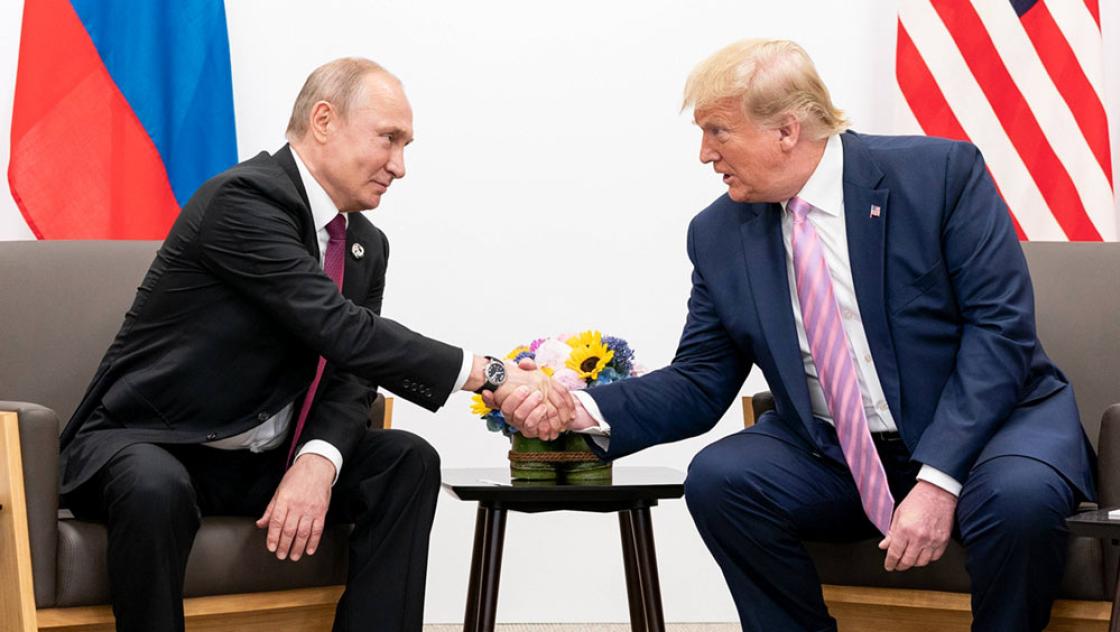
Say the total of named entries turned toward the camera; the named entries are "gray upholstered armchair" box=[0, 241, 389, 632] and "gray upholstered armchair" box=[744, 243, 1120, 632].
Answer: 2

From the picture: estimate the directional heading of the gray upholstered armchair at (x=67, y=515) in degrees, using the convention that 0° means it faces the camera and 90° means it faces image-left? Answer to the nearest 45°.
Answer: approximately 0°

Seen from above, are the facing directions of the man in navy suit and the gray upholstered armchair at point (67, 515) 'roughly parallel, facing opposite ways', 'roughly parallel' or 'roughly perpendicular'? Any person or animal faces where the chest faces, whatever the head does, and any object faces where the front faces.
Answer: roughly perpendicular

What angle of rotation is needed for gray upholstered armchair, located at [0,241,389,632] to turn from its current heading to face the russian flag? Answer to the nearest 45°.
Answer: approximately 180°

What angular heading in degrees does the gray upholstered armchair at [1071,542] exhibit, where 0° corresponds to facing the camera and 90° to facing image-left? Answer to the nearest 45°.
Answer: approximately 0°

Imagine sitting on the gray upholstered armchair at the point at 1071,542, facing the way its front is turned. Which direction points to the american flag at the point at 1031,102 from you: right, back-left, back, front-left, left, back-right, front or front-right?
back

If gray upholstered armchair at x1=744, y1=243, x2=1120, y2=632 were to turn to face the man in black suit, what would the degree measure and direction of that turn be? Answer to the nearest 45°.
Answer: approximately 90° to its right

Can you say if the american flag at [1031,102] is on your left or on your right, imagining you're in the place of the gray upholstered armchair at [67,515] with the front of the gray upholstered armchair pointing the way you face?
on your left

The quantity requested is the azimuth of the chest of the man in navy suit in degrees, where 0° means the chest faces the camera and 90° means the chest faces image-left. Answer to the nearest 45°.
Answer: approximately 45°

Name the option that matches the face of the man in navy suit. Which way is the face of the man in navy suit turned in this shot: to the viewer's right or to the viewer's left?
to the viewer's left

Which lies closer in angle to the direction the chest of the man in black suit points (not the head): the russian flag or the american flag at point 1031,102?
the american flag
